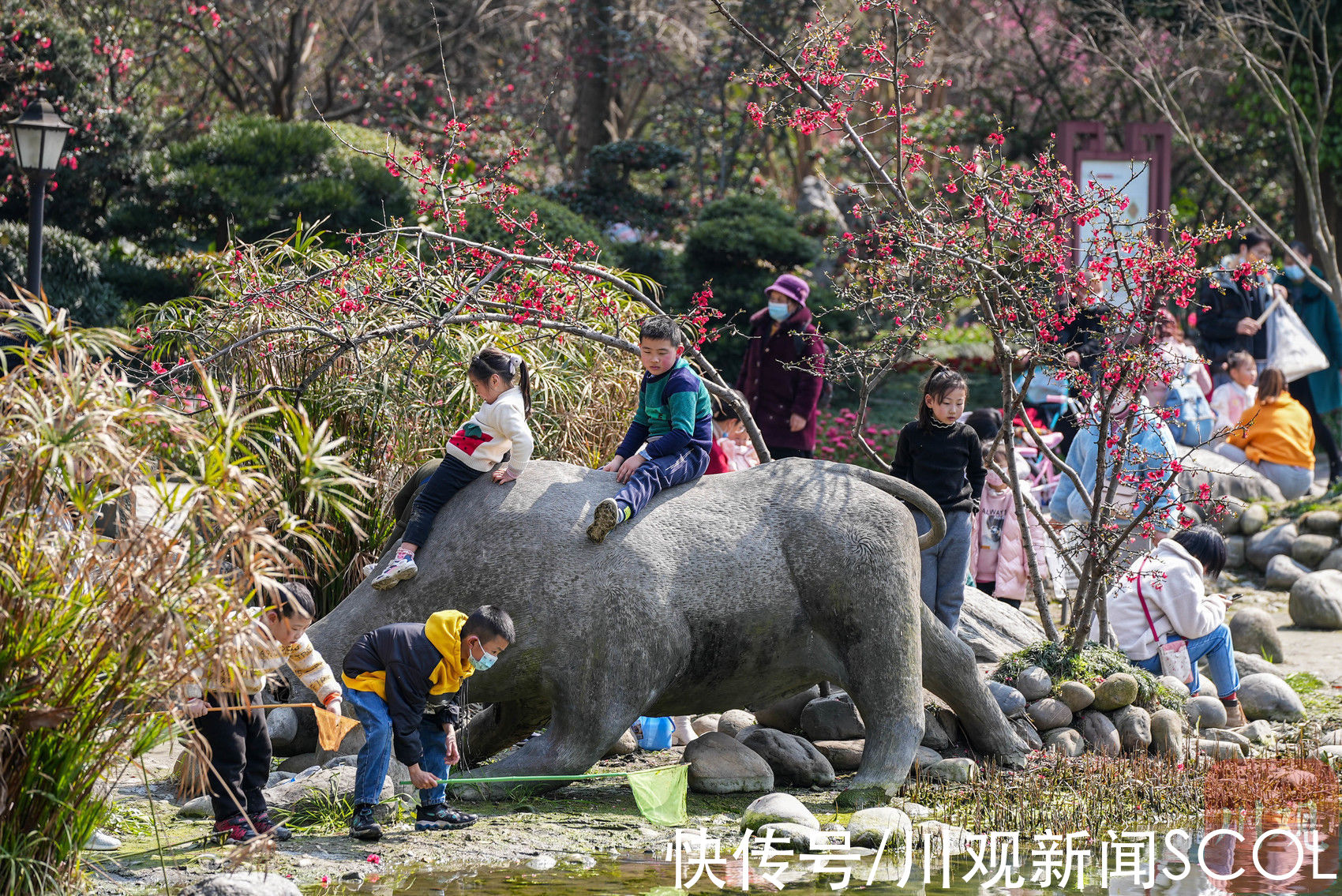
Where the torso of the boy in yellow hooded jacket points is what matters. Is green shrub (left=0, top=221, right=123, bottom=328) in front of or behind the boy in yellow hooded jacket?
behind

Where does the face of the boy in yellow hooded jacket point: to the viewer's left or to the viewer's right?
to the viewer's right

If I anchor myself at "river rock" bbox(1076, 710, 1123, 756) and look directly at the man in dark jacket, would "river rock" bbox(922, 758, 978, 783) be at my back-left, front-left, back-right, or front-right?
back-left

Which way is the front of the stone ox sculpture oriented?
to the viewer's left

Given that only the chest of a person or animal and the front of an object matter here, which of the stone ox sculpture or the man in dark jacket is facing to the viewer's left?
the stone ox sculpture

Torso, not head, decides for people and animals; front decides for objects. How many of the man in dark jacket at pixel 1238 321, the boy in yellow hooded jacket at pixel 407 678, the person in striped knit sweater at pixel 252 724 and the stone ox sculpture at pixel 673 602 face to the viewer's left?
1

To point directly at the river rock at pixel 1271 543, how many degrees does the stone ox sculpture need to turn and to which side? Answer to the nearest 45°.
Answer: approximately 135° to its right

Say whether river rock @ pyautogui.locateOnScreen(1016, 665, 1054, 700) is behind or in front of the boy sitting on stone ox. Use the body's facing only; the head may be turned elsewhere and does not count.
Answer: behind

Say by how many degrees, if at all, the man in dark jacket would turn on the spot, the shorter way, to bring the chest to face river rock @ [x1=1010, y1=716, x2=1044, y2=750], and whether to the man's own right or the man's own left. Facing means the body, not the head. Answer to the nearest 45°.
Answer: approximately 45° to the man's own right

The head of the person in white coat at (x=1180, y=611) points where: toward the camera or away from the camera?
away from the camera

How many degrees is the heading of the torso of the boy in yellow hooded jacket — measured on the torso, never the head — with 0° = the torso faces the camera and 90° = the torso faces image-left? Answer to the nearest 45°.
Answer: approximately 315°

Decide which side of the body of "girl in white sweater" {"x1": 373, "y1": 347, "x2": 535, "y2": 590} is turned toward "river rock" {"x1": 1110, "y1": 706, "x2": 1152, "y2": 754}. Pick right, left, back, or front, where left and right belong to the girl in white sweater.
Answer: back

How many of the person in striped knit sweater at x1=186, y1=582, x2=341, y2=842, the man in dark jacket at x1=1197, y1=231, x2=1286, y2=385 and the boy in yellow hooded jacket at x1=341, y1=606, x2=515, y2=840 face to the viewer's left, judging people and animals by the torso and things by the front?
0
